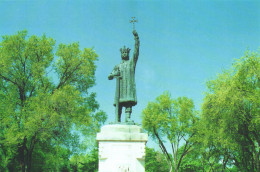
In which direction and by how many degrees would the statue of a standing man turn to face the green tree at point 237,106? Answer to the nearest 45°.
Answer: approximately 135° to its left

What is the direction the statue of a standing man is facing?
toward the camera
